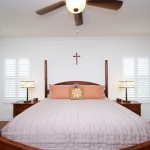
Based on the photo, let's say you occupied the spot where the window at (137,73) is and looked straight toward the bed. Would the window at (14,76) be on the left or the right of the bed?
right

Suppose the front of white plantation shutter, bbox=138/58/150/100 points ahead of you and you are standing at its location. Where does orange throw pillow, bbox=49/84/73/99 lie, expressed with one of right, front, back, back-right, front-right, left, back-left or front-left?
front-right

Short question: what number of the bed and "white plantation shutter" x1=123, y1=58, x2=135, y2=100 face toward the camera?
2

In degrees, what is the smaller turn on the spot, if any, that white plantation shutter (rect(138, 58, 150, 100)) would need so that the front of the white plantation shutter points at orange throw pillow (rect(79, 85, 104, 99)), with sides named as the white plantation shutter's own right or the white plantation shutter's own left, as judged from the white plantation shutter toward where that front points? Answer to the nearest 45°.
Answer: approximately 45° to the white plantation shutter's own right

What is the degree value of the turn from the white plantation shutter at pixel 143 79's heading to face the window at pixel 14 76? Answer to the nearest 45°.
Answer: approximately 45° to its right

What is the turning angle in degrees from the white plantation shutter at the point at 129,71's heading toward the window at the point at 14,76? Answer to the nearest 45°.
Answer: approximately 90° to its right

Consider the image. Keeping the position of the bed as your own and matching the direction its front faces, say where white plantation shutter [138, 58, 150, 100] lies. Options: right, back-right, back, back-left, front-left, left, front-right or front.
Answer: back-left

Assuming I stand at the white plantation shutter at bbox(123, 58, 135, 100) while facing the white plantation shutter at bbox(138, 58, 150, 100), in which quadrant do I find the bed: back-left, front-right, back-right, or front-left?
back-right

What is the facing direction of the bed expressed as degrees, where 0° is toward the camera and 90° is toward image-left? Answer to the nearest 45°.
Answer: approximately 0°
